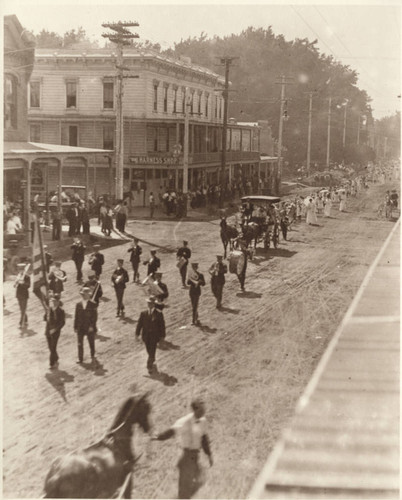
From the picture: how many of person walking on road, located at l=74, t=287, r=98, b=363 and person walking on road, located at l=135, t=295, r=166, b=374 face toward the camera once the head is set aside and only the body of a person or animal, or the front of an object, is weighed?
2

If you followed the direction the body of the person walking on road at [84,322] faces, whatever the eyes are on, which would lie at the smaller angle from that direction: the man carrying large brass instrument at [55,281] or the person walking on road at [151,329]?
the person walking on road

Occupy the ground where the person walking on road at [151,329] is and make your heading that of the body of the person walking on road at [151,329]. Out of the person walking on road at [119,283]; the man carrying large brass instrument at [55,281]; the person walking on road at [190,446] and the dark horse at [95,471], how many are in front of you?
2

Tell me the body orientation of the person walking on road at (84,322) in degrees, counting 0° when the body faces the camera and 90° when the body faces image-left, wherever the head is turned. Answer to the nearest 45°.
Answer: approximately 0°

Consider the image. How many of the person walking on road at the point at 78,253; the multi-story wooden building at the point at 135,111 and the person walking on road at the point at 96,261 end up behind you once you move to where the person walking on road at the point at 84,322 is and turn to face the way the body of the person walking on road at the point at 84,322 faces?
3

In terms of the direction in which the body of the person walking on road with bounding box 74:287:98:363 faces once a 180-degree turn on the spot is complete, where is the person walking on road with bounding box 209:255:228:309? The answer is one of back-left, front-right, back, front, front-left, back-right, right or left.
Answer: front-right

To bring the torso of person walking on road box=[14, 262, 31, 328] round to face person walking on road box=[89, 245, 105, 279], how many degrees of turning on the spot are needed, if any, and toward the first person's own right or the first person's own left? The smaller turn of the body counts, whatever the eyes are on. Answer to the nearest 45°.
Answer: approximately 180°

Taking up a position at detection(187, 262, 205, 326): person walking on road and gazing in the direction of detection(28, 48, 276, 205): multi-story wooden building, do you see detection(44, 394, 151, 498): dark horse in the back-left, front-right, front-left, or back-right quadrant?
back-left

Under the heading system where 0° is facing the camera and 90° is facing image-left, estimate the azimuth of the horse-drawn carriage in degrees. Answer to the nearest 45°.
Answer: approximately 45°

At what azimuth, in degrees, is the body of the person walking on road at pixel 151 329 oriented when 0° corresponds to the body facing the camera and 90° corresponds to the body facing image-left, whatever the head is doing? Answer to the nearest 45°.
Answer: approximately 0°

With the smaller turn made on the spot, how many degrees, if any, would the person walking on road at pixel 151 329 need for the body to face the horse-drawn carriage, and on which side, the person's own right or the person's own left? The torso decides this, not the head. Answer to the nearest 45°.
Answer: approximately 180°

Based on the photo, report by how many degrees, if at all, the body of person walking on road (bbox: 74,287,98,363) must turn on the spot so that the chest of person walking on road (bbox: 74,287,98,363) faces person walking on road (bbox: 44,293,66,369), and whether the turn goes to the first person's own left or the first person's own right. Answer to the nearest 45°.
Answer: approximately 90° to the first person's own right
